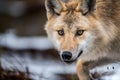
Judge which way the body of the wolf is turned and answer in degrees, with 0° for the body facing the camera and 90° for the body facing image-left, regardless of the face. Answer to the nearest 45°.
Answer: approximately 45°
